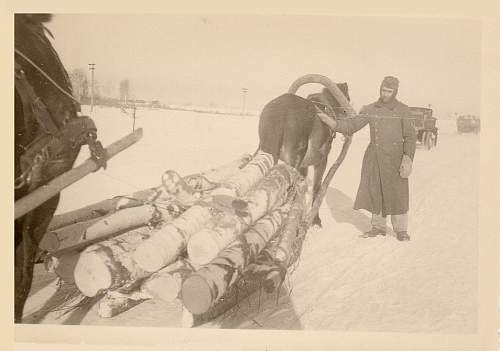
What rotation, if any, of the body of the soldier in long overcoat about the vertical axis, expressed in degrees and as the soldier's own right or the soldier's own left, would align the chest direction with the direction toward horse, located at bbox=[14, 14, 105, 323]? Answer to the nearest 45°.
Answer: approximately 90° to the soldier's own right

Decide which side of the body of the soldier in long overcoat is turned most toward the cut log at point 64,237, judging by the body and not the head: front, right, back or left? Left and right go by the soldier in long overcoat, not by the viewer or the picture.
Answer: right

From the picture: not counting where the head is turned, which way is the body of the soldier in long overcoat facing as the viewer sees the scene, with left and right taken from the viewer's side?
facing the viewer
